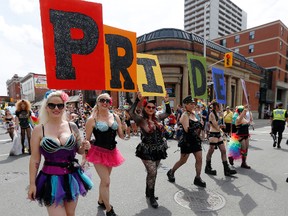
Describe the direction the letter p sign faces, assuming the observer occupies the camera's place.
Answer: facing the viewer

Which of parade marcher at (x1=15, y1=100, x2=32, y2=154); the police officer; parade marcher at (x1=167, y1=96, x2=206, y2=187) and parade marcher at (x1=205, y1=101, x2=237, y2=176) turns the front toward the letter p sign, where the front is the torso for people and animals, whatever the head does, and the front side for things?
parade marcher at (x1=15, y1=100, x2=32, y2=154)

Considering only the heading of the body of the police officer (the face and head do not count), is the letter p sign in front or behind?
behind

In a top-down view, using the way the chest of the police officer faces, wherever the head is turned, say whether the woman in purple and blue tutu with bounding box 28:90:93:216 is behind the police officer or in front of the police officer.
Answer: behind

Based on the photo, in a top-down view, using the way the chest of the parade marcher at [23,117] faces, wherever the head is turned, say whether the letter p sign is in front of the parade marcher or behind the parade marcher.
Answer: in front

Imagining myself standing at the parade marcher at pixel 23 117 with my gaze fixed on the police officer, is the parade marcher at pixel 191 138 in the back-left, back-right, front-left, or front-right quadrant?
front-right

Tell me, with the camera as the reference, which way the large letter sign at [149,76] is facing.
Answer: facing the viewer

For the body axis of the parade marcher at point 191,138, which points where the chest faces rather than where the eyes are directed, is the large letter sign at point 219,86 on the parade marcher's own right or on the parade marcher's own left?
on the parade marcher's own left

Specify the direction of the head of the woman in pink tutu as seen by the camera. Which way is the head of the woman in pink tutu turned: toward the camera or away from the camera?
toward the camera

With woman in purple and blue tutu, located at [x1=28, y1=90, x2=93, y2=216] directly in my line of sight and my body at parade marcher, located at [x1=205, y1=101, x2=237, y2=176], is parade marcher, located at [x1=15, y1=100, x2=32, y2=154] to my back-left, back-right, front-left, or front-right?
front-right

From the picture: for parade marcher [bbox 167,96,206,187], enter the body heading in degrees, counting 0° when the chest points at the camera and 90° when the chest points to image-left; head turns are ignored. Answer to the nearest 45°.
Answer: approximately 315°

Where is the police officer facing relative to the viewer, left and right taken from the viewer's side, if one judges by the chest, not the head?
facing away from the viewer

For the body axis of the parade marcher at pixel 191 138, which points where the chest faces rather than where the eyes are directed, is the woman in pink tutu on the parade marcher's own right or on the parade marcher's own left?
on the parade marcher's own right
